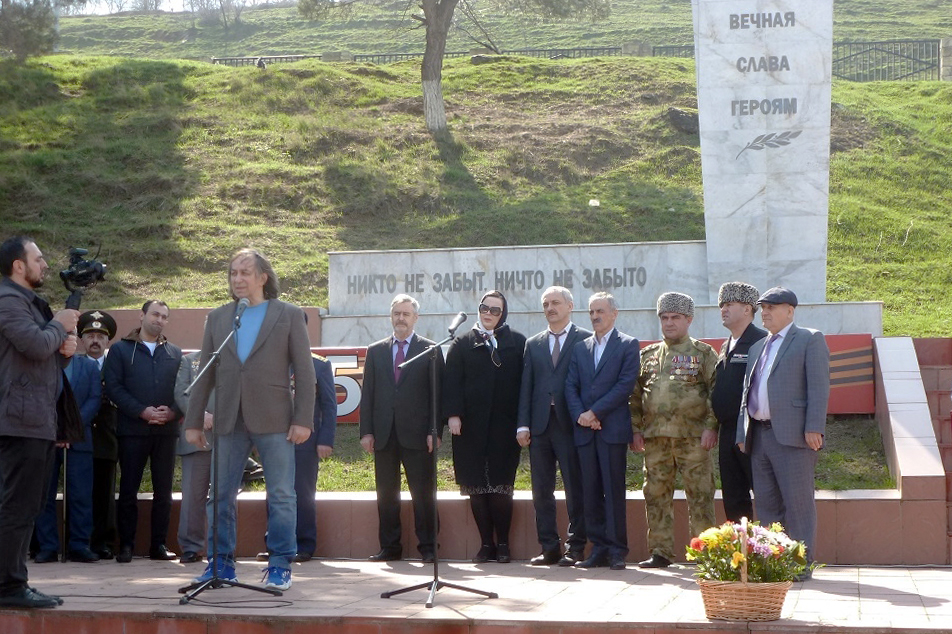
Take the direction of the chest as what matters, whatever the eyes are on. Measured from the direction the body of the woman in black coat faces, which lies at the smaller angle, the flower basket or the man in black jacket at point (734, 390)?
the flower basket

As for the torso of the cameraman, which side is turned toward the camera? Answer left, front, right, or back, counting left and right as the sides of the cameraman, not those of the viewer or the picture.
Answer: right

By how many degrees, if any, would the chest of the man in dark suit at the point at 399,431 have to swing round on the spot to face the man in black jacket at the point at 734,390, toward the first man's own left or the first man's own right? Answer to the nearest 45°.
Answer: approximately 90° to the first man's own left

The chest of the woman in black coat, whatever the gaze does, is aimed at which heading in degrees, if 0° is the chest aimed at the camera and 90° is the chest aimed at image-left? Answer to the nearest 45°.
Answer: approximately 0°

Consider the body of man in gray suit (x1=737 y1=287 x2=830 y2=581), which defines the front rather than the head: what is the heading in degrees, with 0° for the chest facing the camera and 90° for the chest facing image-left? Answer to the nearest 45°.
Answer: approximately 45°
